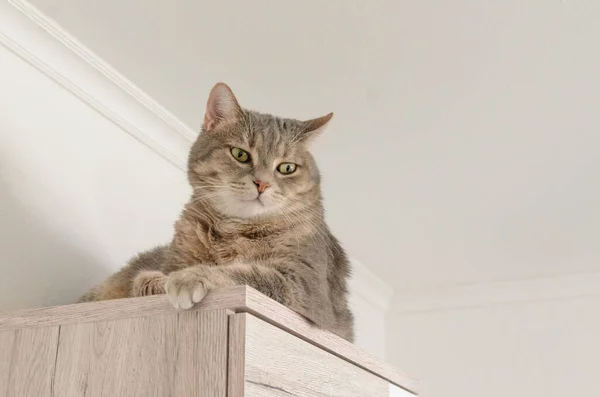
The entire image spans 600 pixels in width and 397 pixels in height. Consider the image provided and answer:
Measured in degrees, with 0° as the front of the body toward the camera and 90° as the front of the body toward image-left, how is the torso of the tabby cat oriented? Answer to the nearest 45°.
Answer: approximately 0°
